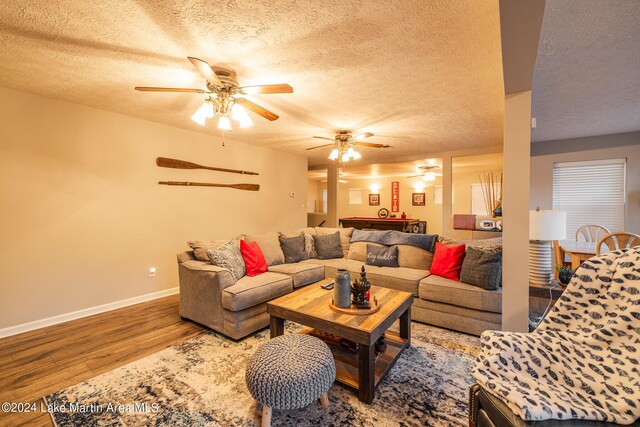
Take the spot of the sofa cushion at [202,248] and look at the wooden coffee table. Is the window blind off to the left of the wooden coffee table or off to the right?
left

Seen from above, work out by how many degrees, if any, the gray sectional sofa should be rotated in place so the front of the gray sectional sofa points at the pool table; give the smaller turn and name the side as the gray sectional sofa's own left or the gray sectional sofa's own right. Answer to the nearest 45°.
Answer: approximately 180°

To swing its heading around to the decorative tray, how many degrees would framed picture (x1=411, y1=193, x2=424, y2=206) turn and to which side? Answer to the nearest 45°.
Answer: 0° — it already faces it

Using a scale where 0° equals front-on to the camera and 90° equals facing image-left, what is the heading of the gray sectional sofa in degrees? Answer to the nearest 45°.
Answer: approximately 0°

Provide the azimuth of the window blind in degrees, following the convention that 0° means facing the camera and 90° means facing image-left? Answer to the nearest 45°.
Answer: approximately 0°
